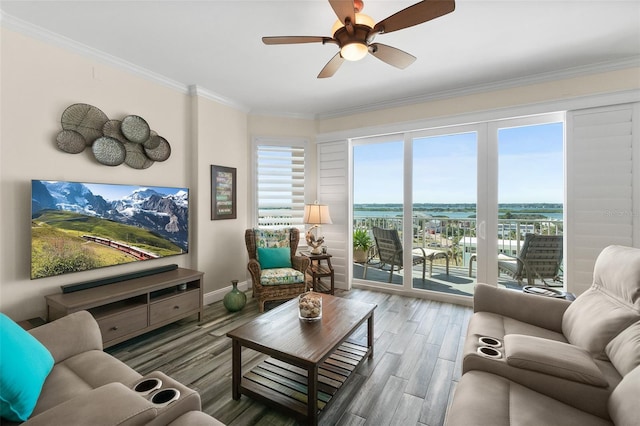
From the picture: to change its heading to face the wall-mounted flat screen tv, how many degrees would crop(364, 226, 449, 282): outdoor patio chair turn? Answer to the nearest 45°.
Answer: approximately 180°

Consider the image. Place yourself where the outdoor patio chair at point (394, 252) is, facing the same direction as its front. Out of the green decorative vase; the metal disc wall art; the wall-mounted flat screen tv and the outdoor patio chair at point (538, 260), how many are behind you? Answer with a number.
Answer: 3

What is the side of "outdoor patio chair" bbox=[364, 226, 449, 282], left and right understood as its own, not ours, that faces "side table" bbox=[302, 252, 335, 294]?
back

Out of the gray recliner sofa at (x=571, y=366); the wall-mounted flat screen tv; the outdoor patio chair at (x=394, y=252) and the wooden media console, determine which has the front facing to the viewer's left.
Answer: the gray recliner sofa

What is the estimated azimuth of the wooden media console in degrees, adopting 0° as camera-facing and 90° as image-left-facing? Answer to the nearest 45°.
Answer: approximately 315°

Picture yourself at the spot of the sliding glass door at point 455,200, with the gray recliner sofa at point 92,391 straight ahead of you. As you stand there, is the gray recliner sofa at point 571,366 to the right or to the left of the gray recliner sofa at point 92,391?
left

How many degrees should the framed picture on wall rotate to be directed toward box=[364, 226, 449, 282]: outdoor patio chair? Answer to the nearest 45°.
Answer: approximately 45° to its left

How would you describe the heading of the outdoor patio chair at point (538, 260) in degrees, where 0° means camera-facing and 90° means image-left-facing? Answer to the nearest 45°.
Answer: approximately 135°

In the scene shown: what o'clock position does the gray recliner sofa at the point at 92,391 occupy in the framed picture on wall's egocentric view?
The gray recliner sofa is roughly at 2 o'clock from the framed picture on wall.

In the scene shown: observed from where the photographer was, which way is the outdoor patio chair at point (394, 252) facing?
facing away from the viewer and to the right of the viewer

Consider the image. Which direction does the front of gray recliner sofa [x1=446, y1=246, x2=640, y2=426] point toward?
to the viewer's left

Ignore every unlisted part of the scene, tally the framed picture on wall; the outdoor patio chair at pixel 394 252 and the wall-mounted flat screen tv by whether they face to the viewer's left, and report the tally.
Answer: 0

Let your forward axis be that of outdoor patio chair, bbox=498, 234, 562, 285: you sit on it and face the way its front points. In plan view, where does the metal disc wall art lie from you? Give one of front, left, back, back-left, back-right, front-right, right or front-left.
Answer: left

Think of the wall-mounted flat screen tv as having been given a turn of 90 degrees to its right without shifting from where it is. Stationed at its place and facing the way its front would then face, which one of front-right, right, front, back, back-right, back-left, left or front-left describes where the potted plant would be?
back-left

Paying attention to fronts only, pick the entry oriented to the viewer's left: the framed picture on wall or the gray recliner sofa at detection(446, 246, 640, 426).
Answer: the gray recliner sofa

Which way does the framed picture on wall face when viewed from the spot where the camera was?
facing the viewer and to the right of the viewer

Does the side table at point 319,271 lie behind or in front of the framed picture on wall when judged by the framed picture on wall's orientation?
in front

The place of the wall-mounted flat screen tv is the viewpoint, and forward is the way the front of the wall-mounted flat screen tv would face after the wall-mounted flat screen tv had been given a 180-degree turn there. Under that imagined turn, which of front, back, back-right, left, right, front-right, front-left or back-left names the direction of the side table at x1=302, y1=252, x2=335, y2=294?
back-right
